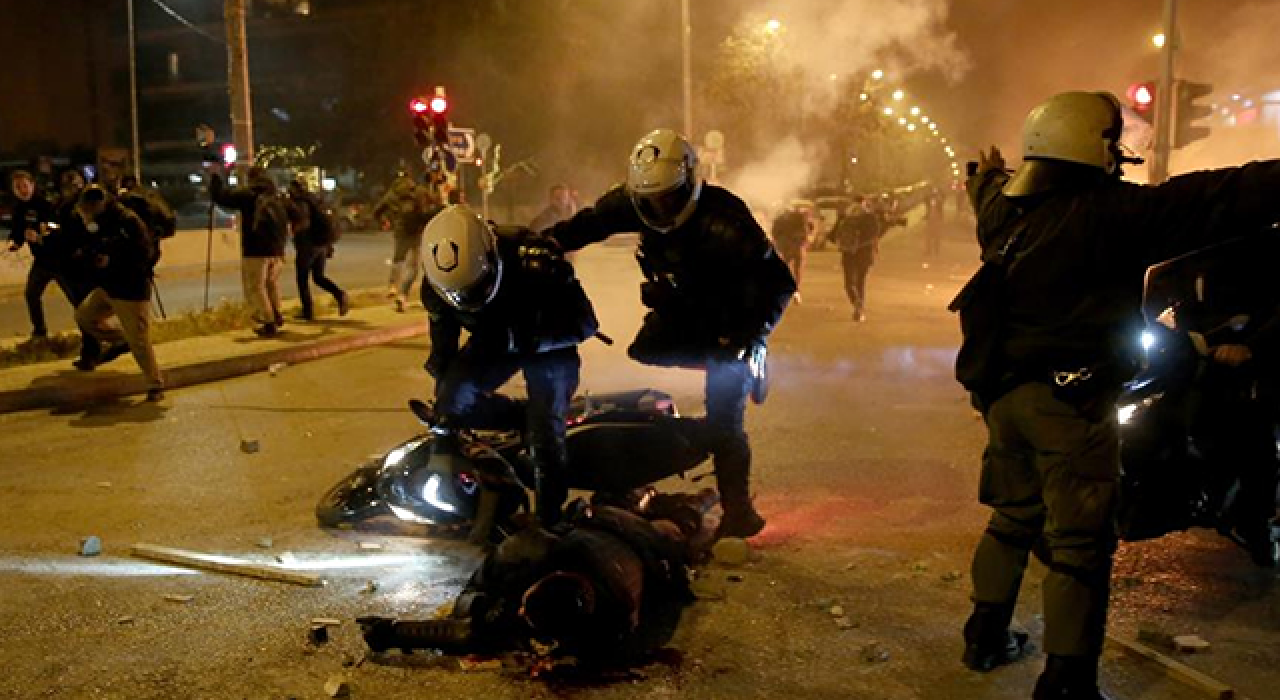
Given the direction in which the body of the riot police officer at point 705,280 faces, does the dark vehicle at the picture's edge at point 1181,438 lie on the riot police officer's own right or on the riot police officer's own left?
on the riot police officer's own left

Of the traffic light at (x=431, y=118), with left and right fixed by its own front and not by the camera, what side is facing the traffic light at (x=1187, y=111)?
left

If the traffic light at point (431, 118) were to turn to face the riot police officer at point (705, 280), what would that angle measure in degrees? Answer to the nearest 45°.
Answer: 0° — it already faces them

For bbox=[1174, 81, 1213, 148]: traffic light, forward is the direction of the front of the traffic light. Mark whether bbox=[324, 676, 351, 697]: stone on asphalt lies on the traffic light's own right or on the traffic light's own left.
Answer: on the traffic light's own right

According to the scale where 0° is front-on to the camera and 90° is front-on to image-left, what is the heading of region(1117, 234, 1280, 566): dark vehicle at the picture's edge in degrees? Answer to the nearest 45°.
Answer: approximately 45°
